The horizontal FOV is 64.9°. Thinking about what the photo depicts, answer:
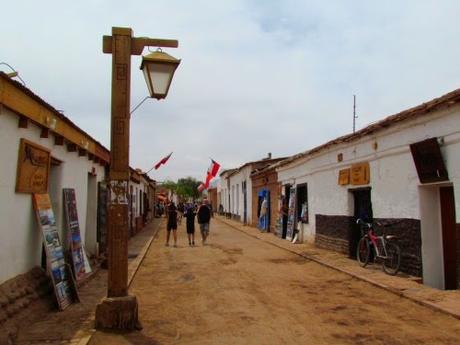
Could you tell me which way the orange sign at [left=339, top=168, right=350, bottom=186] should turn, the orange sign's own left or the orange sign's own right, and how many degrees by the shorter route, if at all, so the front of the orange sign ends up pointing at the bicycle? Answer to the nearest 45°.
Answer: approximately 45° to the orange sign's own left

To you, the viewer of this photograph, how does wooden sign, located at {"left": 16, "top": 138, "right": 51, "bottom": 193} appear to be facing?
facing the viewer and to the right of the viewer

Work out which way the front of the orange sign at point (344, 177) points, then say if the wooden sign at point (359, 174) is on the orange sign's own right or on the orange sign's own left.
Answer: on the orange sign's own left

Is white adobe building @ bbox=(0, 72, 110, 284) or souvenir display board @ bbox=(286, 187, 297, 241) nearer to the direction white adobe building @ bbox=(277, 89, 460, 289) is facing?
the white adobe building

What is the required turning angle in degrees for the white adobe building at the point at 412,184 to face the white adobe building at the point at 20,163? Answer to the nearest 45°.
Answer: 0° — it already faces it

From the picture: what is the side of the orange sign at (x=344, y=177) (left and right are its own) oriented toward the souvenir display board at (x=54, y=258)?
front

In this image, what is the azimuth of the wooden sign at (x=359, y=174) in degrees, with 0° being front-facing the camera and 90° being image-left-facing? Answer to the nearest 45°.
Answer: approximately 45°

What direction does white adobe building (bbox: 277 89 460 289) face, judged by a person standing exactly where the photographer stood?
facing the viewer and to the left of the viewer

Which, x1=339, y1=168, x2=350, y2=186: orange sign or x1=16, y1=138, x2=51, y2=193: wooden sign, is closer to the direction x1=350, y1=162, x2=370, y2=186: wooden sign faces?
the wooden sign

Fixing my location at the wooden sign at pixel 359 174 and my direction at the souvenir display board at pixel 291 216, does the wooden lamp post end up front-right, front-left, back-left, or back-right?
back-left

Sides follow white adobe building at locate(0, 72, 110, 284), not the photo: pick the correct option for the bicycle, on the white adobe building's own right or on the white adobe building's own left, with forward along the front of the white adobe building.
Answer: on the white adobe building's own left

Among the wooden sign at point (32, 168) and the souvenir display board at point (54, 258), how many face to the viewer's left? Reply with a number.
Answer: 0
